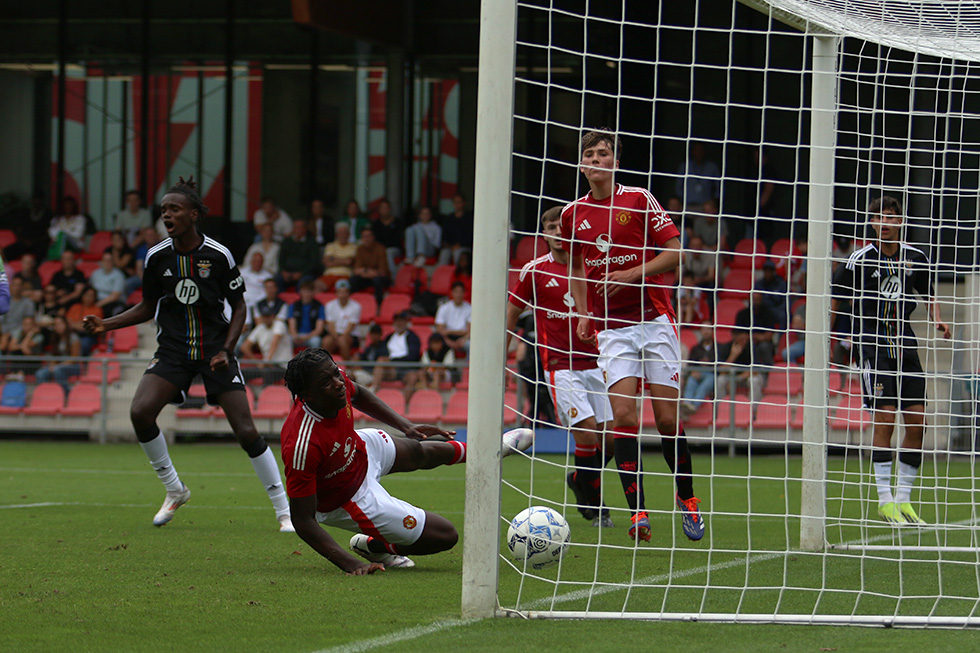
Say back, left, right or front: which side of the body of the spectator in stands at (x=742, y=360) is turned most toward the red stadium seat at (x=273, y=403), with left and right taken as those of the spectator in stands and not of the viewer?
right

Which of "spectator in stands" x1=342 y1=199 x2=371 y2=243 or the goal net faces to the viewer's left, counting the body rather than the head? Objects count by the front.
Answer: the goal net

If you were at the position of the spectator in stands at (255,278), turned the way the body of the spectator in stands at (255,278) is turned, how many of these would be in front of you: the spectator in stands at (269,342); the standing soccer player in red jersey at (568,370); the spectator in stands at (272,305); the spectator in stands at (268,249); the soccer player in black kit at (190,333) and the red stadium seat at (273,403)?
5

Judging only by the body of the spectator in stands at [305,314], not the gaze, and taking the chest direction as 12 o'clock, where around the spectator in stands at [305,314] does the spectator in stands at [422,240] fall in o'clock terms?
the spectator in stands at [422,240] is roughly at 7 o'clock from the spectator in stands at [305,314].

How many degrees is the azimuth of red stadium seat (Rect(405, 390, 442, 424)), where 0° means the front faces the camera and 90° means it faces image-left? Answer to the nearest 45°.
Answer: approximately 0°

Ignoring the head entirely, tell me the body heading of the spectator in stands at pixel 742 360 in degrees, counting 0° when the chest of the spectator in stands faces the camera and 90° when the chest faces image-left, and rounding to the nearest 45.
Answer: approximately 0°

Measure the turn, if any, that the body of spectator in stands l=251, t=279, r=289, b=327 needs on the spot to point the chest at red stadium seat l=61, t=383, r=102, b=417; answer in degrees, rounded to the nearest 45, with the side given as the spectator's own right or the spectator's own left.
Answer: approximately 45° to the spectator's own right

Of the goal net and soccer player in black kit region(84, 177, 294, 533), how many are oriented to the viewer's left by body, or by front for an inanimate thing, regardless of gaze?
1

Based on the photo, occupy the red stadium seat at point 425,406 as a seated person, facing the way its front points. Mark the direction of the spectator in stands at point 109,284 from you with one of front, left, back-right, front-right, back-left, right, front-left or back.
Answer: back-right
